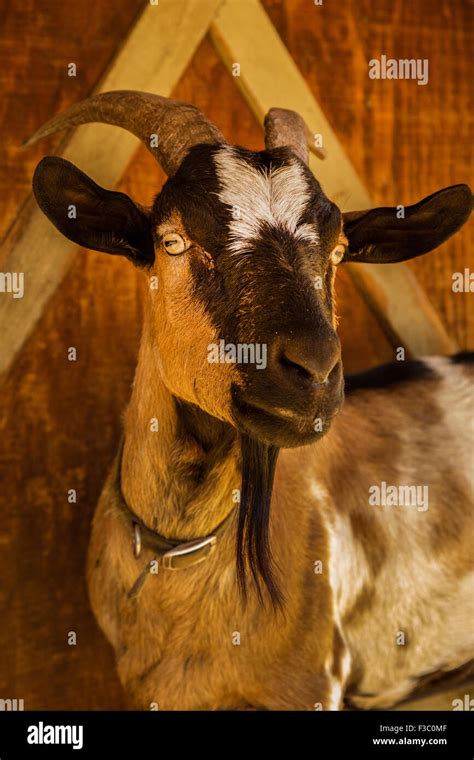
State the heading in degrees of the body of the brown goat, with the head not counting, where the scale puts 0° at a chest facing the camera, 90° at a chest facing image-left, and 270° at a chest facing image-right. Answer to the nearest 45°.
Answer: approximately 45°
